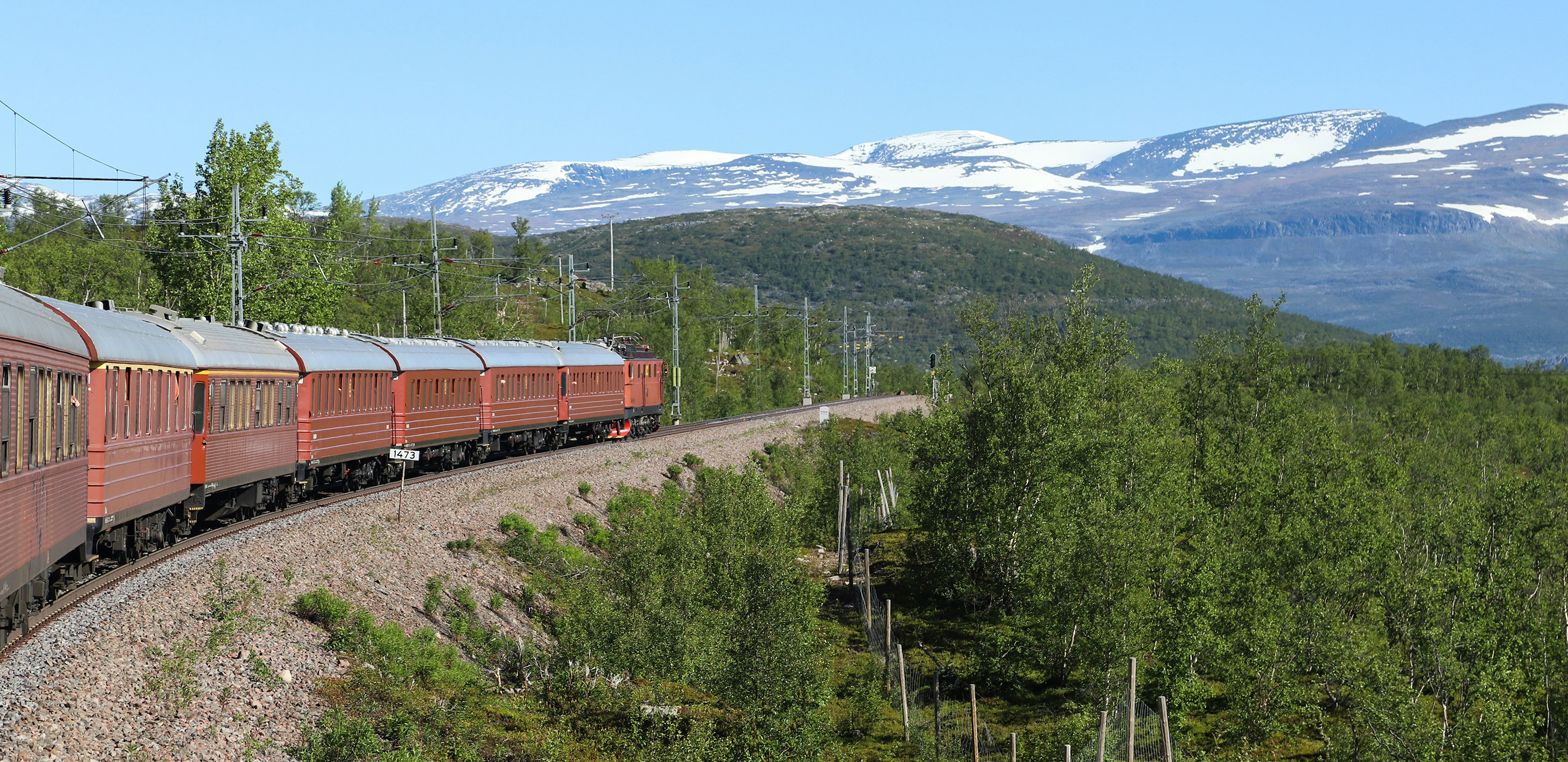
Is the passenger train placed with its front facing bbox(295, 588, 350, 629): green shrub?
no

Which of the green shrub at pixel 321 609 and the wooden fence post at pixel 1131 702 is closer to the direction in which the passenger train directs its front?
the wooden fence post

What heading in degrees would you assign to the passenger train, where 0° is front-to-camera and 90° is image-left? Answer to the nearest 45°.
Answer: approximately 225°

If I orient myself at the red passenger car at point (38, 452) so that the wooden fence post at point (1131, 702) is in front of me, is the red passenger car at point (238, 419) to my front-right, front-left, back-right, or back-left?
front-left

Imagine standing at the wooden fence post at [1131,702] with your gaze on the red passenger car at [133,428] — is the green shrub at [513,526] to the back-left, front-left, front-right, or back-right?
front-right
